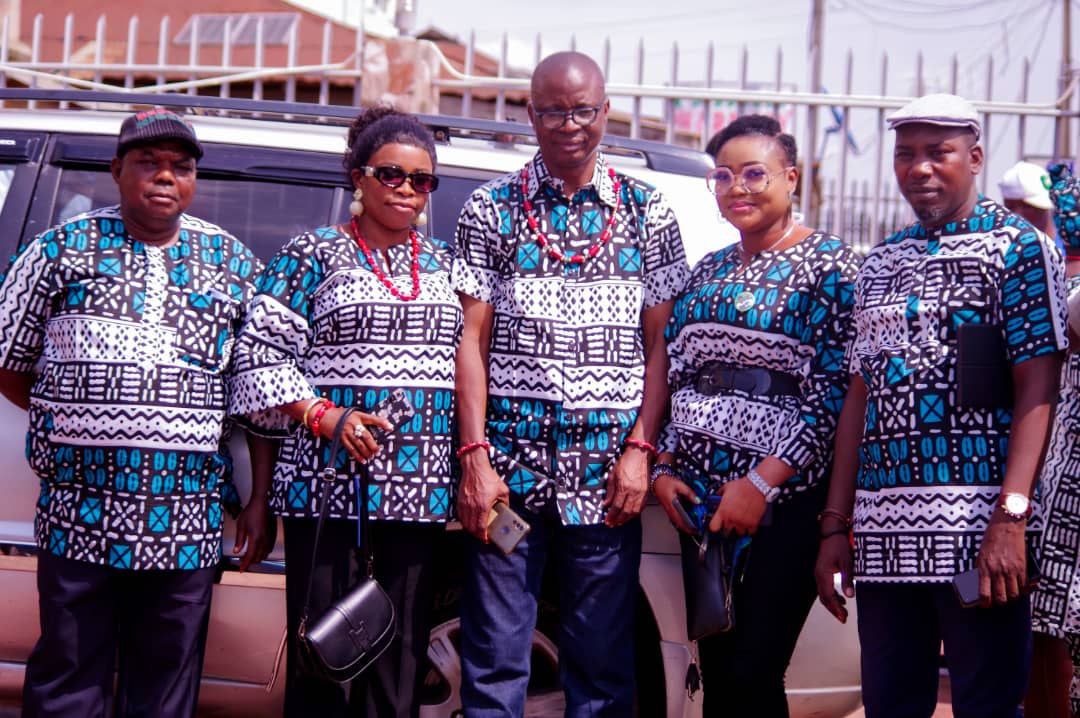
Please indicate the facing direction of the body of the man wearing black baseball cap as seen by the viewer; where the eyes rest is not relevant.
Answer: toward the camera

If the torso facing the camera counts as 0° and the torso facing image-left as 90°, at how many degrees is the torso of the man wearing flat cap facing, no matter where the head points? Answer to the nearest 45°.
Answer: approximately 45°

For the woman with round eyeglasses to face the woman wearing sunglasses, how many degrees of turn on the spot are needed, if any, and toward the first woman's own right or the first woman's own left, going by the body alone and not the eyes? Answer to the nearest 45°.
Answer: approximately 45° to the first woman's own right

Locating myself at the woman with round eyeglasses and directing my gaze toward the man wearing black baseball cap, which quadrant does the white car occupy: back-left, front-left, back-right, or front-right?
front-right

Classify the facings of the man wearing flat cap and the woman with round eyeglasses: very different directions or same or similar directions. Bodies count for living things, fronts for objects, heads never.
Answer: same or similar directions

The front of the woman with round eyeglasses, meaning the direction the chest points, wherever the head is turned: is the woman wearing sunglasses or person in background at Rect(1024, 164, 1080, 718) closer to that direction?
the woman wearing sunglasses

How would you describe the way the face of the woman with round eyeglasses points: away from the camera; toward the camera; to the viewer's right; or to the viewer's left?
toward the camera

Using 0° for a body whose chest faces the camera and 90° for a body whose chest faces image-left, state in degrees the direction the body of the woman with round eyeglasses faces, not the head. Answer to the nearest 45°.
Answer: approximately 45°

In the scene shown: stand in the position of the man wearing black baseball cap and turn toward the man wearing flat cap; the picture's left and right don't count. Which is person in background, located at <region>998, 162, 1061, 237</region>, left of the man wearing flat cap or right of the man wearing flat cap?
left

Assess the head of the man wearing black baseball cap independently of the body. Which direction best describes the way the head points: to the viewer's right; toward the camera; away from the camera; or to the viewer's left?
toward the camera
